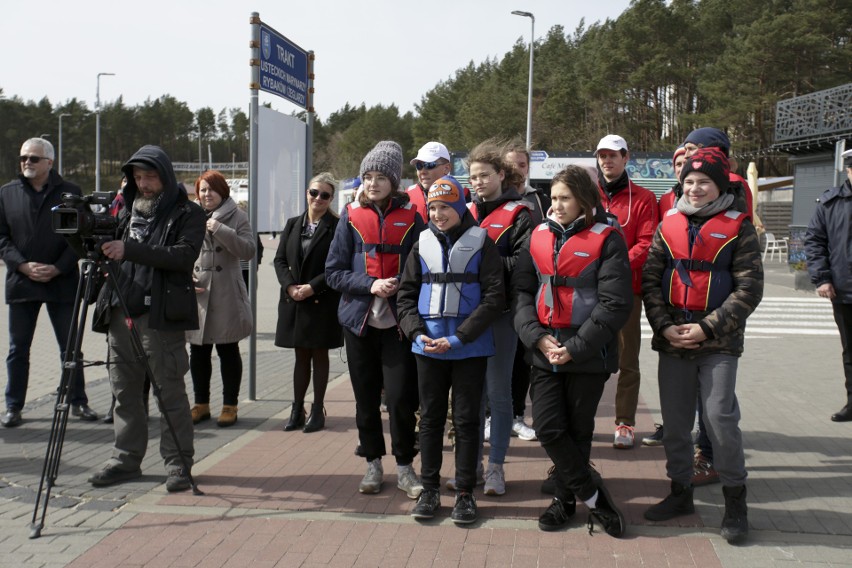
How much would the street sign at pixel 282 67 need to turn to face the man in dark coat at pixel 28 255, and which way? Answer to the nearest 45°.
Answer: approximately 90° to its right

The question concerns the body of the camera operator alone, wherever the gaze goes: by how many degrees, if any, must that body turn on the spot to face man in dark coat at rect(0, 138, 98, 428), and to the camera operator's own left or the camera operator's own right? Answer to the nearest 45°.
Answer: approximately 90° to the camera operator's own right

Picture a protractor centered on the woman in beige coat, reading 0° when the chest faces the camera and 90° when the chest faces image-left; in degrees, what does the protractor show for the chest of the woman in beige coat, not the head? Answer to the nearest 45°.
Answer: approximately 45°

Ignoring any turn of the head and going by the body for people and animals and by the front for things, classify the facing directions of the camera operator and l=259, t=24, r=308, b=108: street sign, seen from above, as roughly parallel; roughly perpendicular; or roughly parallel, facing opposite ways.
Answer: roughly perpendicular

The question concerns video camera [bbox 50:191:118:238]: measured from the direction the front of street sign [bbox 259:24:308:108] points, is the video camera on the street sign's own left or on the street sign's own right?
on the street sign's own right

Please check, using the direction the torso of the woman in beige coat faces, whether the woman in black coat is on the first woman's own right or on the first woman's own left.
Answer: on the first woman's own left

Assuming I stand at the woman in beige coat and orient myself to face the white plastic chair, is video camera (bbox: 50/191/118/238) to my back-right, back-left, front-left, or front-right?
back-right

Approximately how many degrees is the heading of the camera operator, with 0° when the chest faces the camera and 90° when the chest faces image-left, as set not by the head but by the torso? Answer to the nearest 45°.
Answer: approximately 45°

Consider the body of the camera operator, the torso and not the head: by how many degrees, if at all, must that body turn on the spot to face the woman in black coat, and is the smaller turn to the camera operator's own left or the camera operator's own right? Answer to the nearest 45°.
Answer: approximately 180°
